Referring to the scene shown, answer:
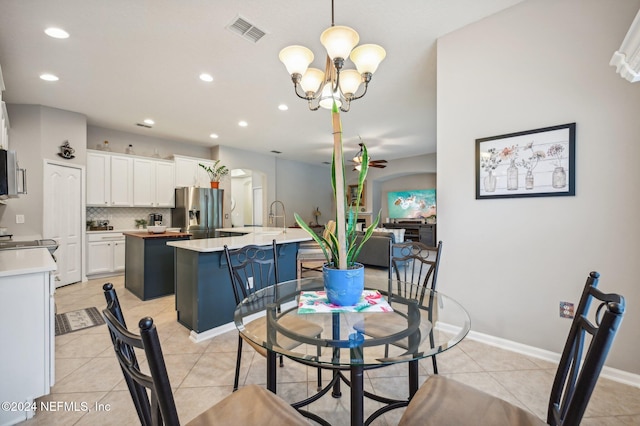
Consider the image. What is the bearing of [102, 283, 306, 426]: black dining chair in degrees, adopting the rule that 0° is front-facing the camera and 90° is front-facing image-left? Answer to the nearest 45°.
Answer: approximately 225°

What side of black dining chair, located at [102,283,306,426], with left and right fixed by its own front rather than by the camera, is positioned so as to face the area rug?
left

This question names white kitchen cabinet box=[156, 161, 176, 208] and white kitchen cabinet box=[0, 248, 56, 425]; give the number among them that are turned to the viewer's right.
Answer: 1

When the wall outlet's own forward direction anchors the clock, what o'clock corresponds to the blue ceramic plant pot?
The blue ceramic plant pot is roughly at 1 o'clock from the wall outlet.

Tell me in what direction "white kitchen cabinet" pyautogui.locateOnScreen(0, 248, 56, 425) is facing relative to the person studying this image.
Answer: facing to the right of the viewer

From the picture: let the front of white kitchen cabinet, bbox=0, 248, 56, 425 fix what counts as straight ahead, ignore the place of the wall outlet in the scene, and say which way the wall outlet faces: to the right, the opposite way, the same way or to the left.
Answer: the opposite way

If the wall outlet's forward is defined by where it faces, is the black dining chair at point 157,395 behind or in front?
in front

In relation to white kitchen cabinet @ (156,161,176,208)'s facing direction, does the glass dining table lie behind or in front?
in front

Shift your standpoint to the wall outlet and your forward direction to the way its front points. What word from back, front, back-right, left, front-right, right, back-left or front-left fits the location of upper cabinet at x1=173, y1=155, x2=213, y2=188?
right

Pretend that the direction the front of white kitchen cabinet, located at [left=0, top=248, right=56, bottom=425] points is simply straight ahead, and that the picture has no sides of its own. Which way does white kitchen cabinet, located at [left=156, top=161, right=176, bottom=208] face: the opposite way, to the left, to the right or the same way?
to the right
